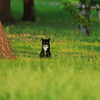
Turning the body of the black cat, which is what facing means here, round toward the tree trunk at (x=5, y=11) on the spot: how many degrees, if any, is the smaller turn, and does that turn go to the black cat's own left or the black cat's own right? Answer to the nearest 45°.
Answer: approximately 180°

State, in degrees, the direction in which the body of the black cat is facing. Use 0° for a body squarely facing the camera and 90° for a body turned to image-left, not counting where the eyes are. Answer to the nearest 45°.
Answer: approximately 0°

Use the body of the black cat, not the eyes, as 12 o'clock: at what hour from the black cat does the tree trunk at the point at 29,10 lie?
The tree trunk is roughly at 6 o'clock from the black cat.
